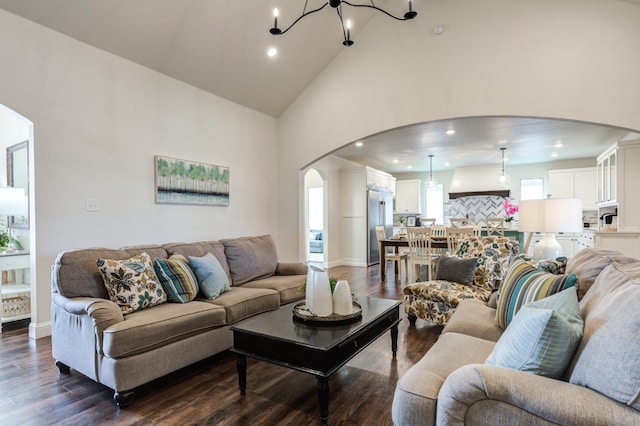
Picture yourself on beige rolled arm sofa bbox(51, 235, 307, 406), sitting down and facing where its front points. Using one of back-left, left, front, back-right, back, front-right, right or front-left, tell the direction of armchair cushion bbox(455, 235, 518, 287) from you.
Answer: front-left

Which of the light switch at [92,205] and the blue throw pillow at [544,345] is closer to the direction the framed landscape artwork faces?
the blue throw pillow

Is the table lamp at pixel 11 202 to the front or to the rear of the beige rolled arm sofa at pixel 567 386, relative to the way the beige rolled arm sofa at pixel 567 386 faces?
to the front

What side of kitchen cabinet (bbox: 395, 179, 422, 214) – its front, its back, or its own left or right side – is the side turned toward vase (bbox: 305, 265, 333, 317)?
front

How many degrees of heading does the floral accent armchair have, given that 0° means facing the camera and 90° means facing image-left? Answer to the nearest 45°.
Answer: approximately 45°

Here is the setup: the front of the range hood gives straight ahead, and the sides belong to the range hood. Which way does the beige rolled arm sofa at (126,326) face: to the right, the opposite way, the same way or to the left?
to the left

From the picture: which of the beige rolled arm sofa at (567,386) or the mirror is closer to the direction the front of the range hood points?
the beige rolled arm sofa

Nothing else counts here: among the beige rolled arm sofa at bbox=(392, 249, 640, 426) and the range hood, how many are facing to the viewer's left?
1

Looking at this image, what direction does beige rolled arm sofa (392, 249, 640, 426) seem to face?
to the viewer's left

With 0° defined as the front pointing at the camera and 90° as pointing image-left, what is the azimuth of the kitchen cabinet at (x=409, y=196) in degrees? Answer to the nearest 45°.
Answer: approximately 0°

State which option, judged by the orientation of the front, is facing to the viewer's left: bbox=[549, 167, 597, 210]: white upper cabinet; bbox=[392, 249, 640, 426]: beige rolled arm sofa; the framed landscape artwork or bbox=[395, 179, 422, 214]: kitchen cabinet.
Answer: the beige rolled arm sofa

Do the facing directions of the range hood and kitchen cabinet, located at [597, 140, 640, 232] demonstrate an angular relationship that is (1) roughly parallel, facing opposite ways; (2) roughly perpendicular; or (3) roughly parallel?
roughly perpendicular

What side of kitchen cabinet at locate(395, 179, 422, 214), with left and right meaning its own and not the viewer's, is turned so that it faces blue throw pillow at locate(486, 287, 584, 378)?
front

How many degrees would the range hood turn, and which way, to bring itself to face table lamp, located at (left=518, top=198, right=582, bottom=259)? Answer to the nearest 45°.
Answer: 0° — it already faces it

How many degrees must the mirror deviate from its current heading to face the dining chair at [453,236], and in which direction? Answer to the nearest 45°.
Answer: approximately 90° to its left

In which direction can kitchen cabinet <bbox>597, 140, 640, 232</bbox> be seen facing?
to the viewer's left
